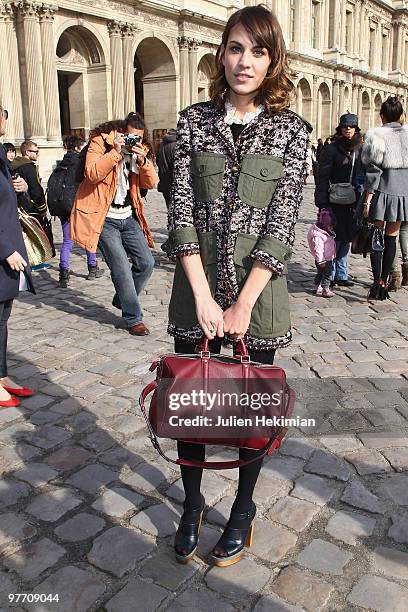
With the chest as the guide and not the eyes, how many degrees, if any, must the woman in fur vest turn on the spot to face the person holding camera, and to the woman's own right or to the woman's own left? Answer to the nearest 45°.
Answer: approximately 135° to the woman's own left

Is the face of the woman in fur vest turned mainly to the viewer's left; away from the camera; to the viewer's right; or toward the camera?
away from the camera

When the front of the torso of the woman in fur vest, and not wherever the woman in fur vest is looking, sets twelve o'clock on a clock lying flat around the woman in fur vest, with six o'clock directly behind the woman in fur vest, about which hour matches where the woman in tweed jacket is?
The woman in tweed jacket is roughly at 6 o'clock from the woman in fur vest.

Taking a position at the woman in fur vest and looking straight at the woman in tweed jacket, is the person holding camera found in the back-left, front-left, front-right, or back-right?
front-right

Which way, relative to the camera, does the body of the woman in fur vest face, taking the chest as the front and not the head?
away from the camera

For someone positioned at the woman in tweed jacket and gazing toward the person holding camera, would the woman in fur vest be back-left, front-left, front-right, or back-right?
front-right
